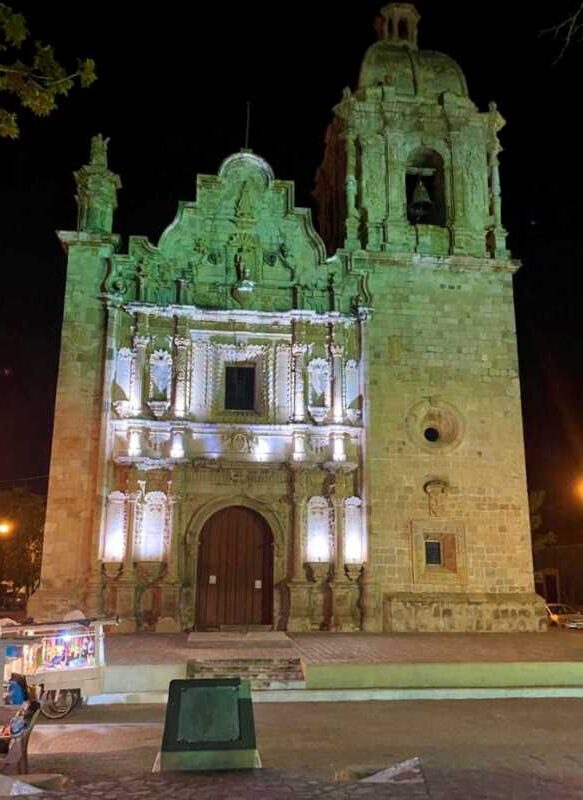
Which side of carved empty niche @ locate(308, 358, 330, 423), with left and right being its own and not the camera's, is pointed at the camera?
front

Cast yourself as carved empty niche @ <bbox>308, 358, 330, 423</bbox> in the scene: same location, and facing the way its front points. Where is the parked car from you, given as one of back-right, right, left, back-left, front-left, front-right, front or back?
back-left

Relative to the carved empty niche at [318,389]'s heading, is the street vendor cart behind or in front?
in front
